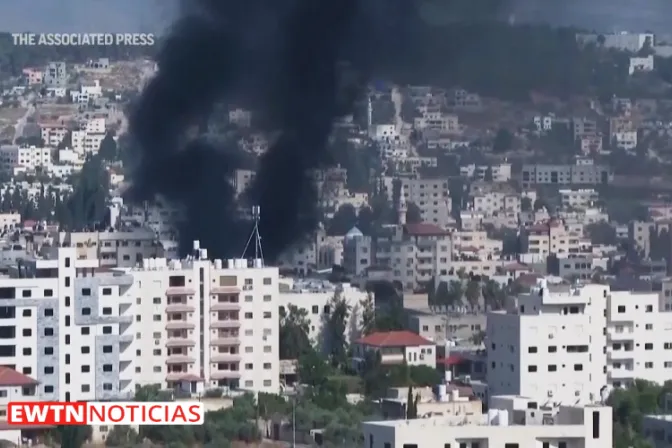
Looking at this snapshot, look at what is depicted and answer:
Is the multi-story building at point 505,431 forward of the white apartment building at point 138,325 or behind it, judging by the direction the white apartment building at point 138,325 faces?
forward

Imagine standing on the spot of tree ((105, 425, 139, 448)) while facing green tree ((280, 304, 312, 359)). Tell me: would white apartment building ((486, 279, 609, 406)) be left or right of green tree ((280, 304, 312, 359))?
right

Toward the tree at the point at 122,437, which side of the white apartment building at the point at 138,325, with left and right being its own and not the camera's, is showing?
front

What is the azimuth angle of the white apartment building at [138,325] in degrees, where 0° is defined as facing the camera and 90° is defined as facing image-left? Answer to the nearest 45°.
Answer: approximately 0°

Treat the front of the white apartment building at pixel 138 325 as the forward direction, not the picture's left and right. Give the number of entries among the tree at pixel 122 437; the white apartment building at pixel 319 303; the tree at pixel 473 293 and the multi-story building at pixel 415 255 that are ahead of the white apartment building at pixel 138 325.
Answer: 1

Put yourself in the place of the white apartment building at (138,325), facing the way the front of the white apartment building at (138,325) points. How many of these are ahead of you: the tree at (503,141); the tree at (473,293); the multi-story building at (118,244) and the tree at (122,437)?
1

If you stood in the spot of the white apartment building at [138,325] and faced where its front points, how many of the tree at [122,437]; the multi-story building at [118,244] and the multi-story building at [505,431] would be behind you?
1
